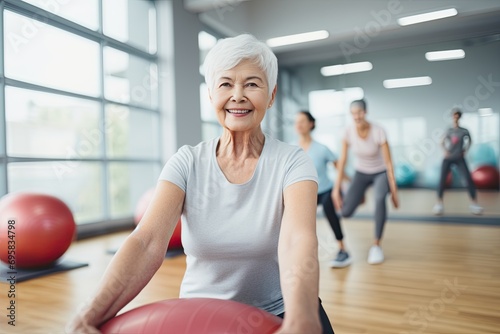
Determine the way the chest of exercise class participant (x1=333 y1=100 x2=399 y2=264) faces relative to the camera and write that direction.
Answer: toward the camera

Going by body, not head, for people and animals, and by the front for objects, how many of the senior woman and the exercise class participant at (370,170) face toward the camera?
2

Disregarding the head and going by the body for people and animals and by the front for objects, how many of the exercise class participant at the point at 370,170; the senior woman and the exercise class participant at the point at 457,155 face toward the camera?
3

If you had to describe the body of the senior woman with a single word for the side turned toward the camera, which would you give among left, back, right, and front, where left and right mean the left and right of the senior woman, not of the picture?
front

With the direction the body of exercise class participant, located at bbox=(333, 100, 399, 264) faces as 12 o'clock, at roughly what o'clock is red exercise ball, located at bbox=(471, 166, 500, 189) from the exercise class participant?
The red exercise ball is roughly at 7 o'clock from the exercise class participant.

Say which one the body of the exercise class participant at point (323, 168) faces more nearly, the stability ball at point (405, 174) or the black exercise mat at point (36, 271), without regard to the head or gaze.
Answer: the black exercise mat

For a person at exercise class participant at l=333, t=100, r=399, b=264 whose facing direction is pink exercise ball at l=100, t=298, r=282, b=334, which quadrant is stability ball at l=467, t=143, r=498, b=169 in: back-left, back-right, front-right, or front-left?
back-left

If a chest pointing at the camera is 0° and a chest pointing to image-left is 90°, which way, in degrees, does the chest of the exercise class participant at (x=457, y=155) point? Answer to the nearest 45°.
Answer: approximately 0°
